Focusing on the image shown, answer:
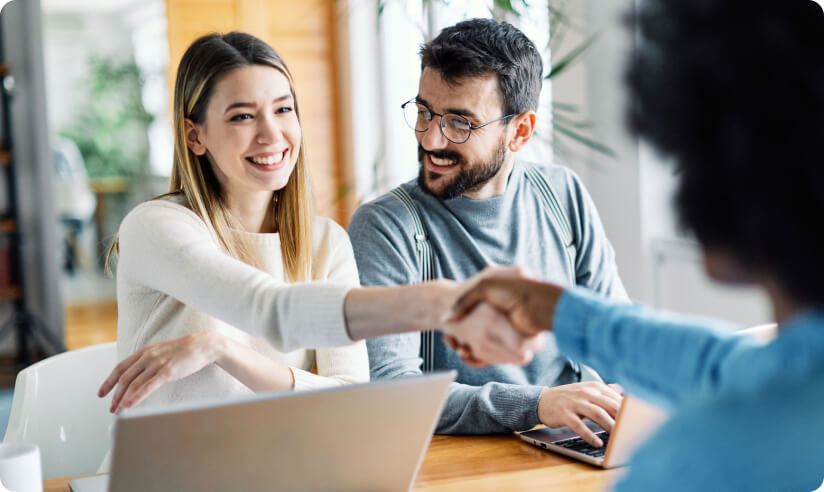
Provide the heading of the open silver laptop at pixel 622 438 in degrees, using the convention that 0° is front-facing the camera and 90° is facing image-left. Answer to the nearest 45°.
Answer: approximately 135°

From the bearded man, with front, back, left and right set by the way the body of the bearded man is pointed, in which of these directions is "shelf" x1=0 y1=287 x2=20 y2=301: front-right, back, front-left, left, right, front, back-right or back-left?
back-right

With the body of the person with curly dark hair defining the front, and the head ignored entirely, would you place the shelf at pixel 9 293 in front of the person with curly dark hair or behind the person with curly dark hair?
in front

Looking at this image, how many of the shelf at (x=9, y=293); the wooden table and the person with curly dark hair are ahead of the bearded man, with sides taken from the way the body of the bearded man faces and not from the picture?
2

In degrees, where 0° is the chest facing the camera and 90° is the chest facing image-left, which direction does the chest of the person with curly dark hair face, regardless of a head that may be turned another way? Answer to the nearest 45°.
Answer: approximately 135°

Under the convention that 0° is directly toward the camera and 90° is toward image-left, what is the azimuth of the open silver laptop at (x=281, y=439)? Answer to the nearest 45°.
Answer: approximately 135°

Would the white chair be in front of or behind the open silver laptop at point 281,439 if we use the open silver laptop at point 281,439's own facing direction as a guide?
in front

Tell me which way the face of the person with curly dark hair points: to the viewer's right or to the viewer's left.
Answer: to the viewer's left

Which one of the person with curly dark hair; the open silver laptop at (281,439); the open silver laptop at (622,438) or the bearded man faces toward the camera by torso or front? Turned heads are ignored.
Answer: the bearded man

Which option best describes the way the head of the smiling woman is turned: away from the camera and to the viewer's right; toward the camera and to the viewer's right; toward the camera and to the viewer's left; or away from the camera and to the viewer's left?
toward the camera and to the viewer's right

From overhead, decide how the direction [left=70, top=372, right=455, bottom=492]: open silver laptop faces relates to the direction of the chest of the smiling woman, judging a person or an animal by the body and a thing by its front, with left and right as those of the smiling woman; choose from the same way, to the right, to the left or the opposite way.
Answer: the opposite way

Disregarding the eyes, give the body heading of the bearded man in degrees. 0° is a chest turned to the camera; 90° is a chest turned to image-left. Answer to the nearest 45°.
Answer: approximately 0°
